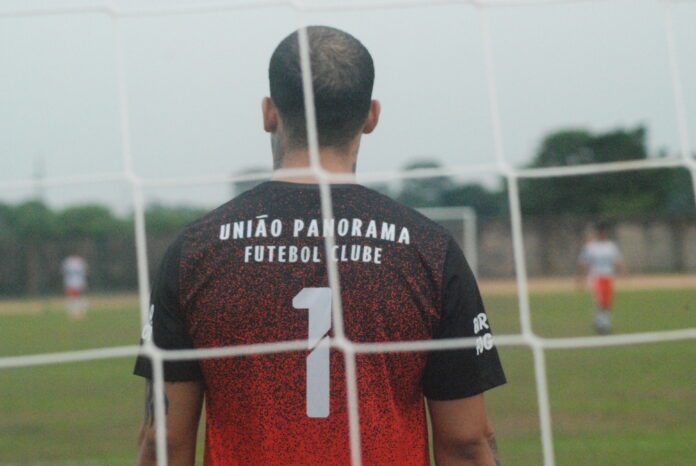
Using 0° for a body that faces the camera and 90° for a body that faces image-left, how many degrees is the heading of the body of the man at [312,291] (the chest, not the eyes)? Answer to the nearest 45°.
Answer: approximately 180°

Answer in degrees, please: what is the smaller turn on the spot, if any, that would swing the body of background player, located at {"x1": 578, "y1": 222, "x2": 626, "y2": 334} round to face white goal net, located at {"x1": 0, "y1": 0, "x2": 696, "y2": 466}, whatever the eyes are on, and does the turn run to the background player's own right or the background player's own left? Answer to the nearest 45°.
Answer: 0° — they already face it

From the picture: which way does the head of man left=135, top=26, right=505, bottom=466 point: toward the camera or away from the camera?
away from the camera

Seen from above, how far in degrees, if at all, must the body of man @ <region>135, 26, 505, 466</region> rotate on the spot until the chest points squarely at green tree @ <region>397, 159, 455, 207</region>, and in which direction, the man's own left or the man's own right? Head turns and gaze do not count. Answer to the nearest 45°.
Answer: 0° — they already face it

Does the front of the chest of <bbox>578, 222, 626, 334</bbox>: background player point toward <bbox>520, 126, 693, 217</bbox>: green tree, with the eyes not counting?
no

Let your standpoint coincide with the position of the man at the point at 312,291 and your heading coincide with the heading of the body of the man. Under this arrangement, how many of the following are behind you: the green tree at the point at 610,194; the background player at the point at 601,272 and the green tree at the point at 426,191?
0

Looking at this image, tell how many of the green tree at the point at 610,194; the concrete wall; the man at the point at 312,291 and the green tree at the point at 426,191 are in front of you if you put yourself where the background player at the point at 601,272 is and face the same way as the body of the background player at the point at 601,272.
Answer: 1

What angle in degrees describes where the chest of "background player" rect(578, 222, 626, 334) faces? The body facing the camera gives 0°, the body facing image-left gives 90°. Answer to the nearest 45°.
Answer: approximately 0°

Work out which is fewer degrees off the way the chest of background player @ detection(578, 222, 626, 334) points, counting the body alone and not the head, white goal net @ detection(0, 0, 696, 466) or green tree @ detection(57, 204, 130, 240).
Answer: the white goal net

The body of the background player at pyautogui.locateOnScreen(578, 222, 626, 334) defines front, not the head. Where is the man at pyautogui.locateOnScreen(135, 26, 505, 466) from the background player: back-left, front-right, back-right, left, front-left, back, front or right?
front

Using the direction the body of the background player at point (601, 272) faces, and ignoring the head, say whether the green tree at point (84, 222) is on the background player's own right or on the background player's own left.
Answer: on the background player's own right

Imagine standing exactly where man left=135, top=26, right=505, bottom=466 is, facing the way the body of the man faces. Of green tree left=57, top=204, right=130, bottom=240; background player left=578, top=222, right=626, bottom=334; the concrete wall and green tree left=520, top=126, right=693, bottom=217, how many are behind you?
0

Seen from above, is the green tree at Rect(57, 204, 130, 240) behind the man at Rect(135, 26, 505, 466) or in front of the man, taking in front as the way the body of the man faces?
in front

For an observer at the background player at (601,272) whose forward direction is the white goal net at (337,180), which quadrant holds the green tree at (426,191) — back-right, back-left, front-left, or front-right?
back-right

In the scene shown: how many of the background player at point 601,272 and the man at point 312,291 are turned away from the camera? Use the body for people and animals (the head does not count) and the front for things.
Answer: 1

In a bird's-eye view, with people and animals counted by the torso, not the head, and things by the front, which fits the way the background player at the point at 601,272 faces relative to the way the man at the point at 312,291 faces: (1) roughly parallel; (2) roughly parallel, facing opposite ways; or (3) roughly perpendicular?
roughly parallel, facing opposite ways
